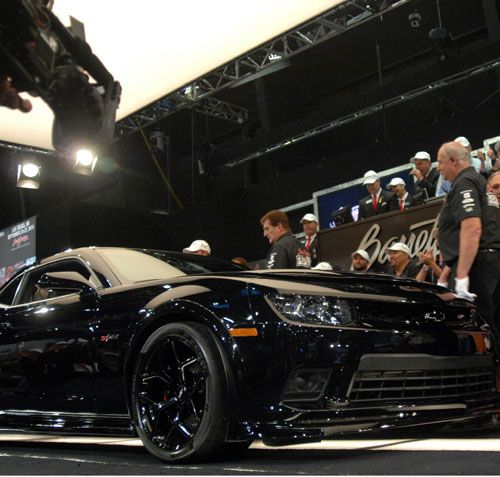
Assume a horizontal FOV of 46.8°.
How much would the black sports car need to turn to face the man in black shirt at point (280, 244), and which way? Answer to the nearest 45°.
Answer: approximately 135° to its left

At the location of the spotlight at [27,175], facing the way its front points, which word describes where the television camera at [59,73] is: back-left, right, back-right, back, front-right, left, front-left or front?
front

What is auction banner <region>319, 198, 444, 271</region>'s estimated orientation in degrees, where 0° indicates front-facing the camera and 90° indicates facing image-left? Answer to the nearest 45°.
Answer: approximately 45°

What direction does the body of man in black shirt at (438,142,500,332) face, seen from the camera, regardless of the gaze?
to the viewer's left

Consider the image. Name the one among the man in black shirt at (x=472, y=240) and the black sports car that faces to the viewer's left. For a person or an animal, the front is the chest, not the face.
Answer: the man in black shirt

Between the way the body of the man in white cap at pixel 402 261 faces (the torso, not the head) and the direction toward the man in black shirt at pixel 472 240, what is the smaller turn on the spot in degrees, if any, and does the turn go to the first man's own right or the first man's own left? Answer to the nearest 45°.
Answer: approximately 45° to the first man's own left

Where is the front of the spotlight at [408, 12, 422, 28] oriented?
toward the camera

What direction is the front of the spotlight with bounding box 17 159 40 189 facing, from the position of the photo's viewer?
facing the viewer

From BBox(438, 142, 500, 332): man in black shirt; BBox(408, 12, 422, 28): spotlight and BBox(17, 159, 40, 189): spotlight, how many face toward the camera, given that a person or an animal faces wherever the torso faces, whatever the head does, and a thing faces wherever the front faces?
2

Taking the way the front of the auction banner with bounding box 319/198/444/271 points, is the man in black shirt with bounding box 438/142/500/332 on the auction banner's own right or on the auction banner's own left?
on the auction banner's own left

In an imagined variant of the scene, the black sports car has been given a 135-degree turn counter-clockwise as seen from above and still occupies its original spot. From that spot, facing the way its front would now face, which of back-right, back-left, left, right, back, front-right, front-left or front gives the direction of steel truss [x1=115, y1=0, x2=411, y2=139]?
front

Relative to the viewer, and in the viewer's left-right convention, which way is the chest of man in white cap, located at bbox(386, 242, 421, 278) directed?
facing the viewer and to the left of the viewer
